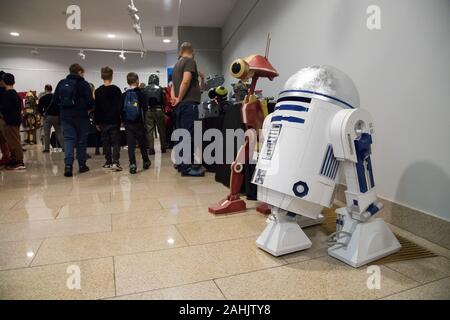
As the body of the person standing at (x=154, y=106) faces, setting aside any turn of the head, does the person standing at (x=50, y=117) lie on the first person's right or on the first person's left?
on the first person's left

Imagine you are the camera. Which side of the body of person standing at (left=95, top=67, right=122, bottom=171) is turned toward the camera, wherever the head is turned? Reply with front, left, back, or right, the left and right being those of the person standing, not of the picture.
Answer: back

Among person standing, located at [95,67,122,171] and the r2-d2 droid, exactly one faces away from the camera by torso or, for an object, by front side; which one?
the person standing

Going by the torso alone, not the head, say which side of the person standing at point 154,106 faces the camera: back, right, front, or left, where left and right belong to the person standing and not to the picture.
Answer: back

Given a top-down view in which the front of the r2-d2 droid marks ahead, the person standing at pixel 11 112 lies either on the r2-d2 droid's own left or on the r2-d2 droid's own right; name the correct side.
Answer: on the r2-d2 droid's own right

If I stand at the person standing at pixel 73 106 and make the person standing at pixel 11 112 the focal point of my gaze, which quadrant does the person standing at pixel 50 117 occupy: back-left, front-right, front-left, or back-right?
front-right

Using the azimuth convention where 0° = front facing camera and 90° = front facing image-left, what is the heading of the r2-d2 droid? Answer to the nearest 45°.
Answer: approximately 45°

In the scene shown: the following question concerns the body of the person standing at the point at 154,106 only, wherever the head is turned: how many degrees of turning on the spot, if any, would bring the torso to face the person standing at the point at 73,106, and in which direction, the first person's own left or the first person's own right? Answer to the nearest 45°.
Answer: approximately 135° to the first person's own left

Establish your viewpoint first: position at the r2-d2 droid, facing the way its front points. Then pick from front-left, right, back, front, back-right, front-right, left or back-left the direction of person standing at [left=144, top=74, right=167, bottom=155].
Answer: right
